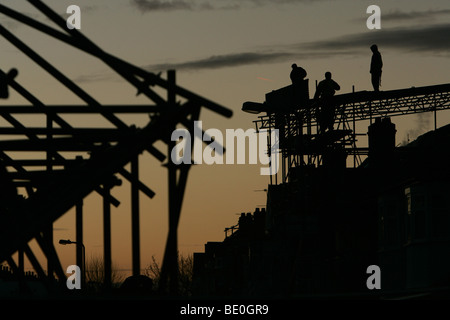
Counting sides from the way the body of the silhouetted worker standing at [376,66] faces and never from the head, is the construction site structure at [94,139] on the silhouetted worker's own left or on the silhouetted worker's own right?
on the silhouetted worker's own left

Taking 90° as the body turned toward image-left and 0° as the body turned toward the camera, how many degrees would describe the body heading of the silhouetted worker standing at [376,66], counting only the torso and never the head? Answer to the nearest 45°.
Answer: approximately 90°
